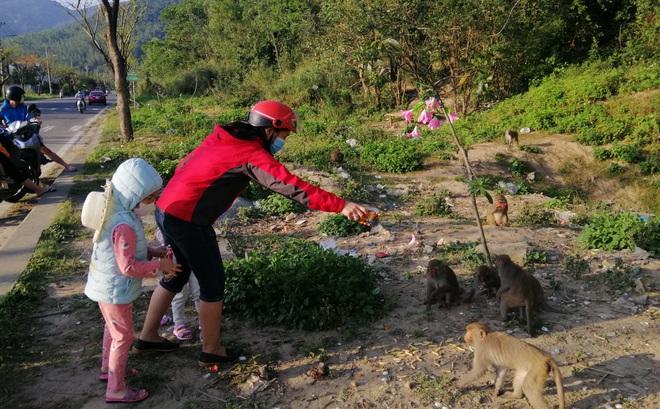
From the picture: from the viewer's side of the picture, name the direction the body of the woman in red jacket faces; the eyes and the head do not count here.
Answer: to the viewer's right

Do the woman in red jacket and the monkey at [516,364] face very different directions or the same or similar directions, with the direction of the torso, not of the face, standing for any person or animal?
very different directions

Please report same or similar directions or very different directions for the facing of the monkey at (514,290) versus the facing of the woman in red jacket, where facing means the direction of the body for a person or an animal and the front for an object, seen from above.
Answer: very different directions

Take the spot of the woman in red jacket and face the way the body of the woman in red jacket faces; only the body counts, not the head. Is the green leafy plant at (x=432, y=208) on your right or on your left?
on your left

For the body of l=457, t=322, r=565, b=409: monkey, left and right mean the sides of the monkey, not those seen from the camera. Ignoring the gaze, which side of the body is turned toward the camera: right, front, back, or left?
left

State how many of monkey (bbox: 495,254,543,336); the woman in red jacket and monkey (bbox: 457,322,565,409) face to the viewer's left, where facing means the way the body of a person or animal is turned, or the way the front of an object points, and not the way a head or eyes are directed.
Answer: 2

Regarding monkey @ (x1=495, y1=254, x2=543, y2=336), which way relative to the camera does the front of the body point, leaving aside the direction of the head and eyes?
to the viewer's left

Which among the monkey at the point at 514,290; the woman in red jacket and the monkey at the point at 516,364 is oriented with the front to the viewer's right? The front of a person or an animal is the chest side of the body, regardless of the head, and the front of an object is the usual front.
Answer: the woman in red jacket

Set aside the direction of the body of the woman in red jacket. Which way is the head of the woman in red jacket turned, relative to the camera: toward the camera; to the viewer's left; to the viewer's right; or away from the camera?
to the viewer's right

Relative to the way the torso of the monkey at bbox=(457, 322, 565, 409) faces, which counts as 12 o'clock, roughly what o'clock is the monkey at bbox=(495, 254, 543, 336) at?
the monkey at bbox=(495, 254, 543, 336) is roughly at 3 o'clock from the monkey at bbox=(457, 322, 565, 409).

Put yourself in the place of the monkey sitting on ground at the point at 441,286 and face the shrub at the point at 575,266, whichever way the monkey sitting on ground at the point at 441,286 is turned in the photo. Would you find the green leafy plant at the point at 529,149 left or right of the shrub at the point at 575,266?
left
